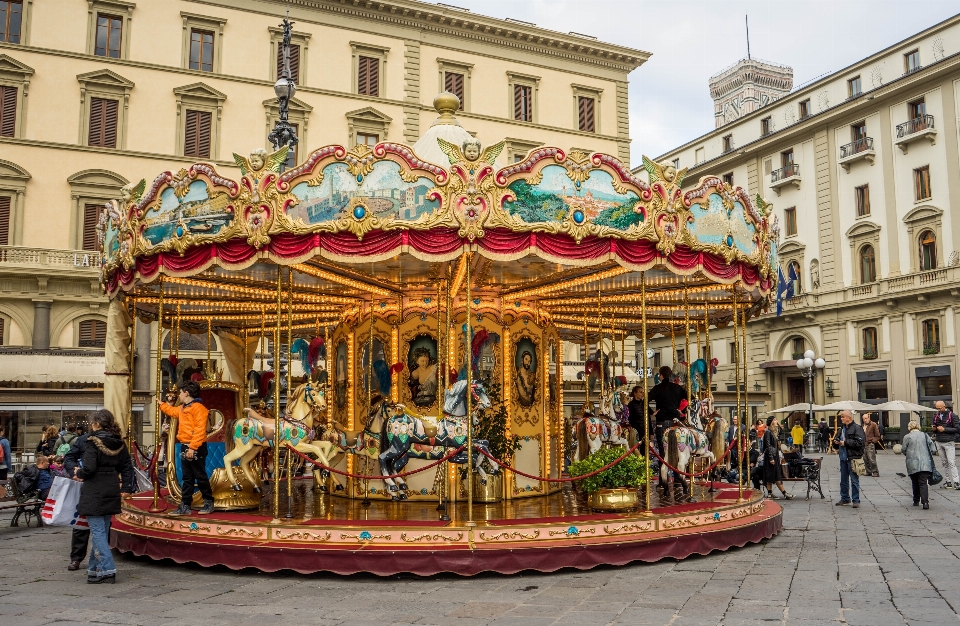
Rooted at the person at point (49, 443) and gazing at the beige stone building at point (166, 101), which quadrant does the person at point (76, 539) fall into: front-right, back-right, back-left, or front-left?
back-right

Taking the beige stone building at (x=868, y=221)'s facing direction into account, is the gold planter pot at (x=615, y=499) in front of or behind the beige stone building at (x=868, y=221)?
in front

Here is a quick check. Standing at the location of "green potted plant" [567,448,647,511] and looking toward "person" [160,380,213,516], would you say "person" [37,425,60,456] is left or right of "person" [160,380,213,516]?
right

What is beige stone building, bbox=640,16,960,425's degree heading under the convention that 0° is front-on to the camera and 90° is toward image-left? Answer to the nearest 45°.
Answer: approximately 45°

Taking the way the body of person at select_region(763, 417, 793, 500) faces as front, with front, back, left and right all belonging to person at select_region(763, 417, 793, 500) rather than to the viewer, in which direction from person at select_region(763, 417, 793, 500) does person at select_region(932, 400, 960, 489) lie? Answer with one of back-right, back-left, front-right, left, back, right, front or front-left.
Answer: front-left

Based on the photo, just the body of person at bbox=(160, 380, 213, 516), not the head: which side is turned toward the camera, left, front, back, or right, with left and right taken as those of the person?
left

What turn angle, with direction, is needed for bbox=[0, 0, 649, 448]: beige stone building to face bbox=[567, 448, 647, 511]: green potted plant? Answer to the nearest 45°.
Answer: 0° — it already faces it
